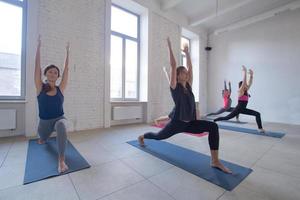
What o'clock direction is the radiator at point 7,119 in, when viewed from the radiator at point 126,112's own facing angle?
the radiator at point 7,119 is roughly at 2 o'clock from the radiator at point 126,112.

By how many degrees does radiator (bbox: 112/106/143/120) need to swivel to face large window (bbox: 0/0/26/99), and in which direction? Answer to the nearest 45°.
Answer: approximately 45° to its right

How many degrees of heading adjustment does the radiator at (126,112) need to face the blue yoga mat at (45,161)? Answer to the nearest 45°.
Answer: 0° — it already faces it

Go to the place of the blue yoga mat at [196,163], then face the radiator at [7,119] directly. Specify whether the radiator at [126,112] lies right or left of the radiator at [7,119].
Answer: right

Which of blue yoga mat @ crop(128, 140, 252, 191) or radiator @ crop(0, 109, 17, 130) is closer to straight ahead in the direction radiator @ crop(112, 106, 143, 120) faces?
the blue yoga mat

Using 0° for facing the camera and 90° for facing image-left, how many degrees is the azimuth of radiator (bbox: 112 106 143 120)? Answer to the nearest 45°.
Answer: approximately 0°
